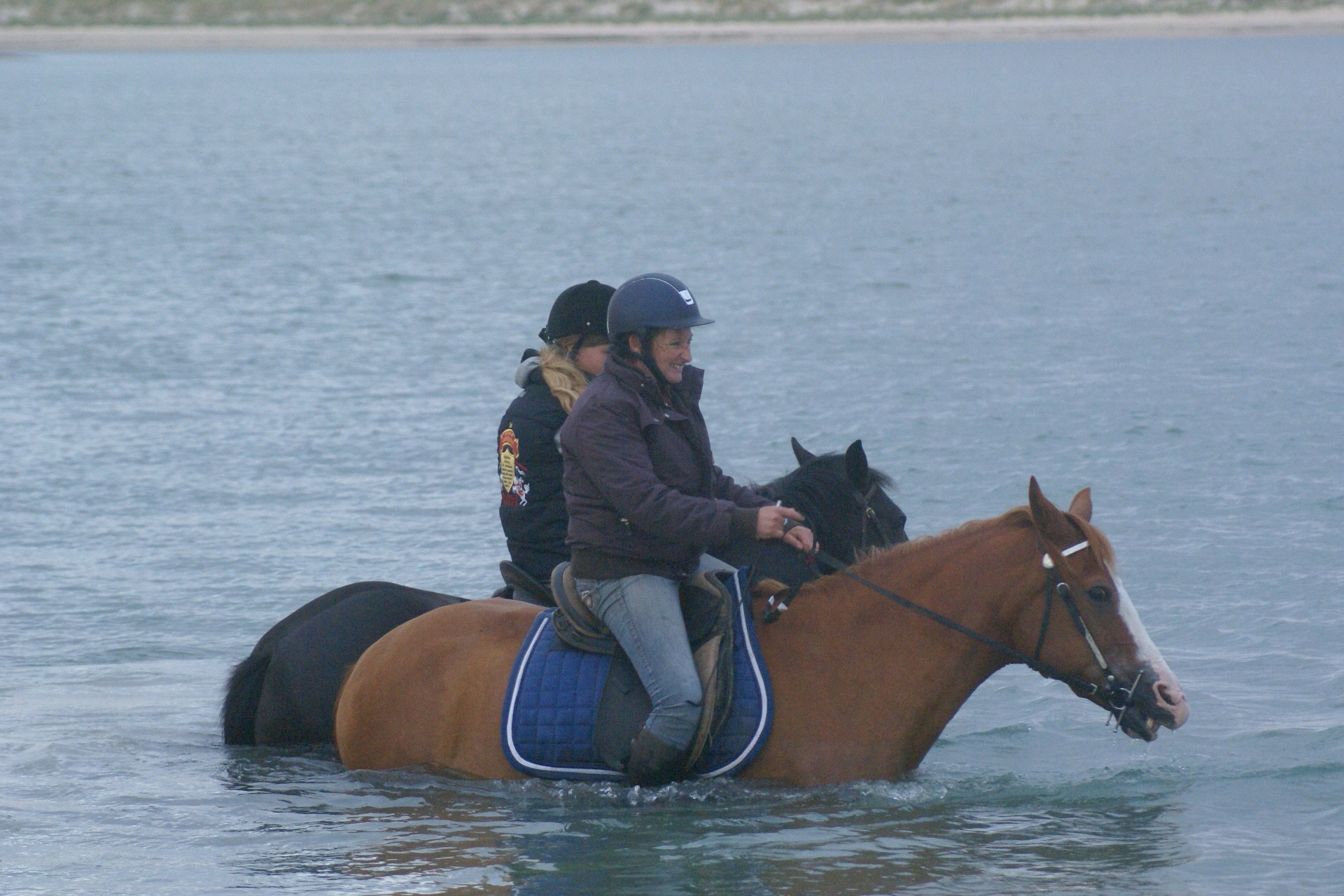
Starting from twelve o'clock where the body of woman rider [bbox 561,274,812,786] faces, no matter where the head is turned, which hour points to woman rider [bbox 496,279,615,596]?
woman rider [bbox 496,279,615,596] is roughly at 8 o'clock from woman rider [bbox 561,274,812,786].

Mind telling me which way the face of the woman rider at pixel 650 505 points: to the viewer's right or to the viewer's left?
to the viewer's right

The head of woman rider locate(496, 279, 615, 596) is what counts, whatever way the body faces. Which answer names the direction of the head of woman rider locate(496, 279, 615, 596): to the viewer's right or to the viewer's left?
to the viewer's right

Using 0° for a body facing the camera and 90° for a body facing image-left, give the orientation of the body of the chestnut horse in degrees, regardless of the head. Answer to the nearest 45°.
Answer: approximately 270°

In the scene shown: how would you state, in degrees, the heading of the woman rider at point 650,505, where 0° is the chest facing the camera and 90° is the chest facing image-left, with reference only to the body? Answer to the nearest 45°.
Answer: approximately 270°

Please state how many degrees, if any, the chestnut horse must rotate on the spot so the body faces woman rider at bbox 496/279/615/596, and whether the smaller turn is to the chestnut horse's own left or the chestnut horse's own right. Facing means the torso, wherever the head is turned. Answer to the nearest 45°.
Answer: approximately 135° to the chestnut horse's own left
